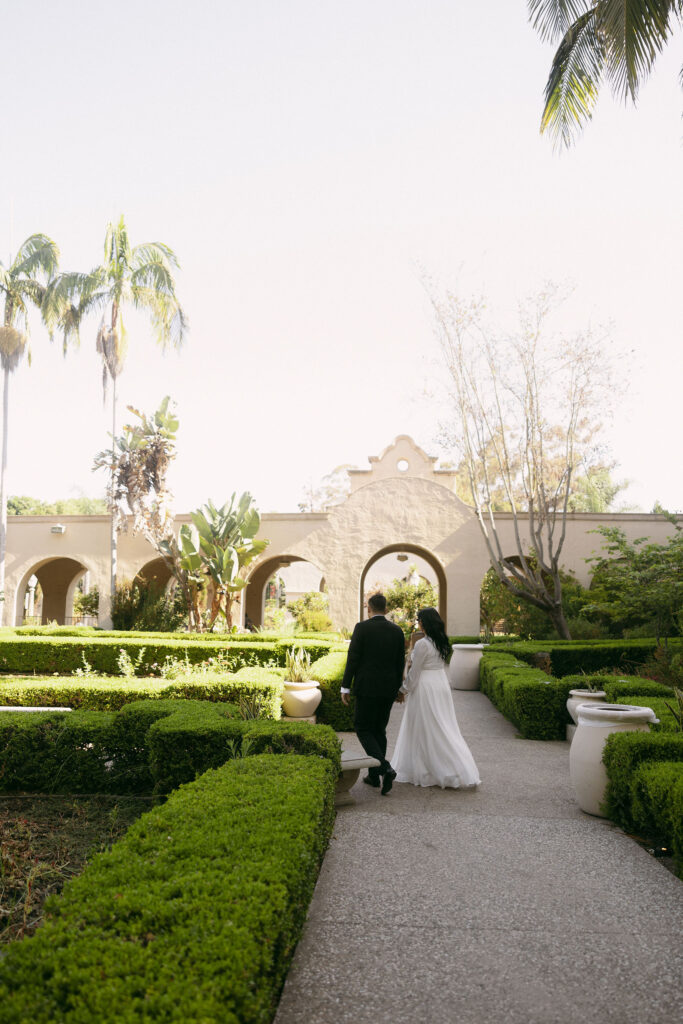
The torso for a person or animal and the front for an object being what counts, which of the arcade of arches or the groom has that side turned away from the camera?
the groom

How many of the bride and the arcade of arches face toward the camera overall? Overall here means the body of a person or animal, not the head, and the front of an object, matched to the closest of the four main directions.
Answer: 1

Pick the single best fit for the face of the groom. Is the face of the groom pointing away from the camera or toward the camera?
away from the camera

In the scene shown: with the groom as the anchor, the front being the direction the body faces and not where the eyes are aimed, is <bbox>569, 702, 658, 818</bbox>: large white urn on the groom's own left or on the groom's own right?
on the groom's own right

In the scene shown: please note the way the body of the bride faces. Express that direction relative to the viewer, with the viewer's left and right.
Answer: facing away from the viewer and to the left of the viewer

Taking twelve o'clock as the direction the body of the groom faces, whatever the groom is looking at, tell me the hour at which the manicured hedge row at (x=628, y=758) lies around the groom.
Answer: The manicured hedge row is roughly at 4 o'clock from the groom.

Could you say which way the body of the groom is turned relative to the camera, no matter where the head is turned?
away from the camera

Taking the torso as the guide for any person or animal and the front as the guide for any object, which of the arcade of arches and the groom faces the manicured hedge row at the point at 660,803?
the arcade of arches

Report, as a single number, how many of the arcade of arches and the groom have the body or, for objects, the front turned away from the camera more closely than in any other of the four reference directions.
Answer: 1

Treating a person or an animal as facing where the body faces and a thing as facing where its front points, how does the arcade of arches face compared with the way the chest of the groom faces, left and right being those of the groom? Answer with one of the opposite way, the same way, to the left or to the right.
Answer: the opposite way

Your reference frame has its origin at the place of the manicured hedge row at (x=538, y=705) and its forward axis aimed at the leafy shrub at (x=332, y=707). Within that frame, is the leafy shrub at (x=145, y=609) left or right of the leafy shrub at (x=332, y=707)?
right

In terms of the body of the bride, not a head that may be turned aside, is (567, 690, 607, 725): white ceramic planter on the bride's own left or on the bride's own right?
on the bride's own right
